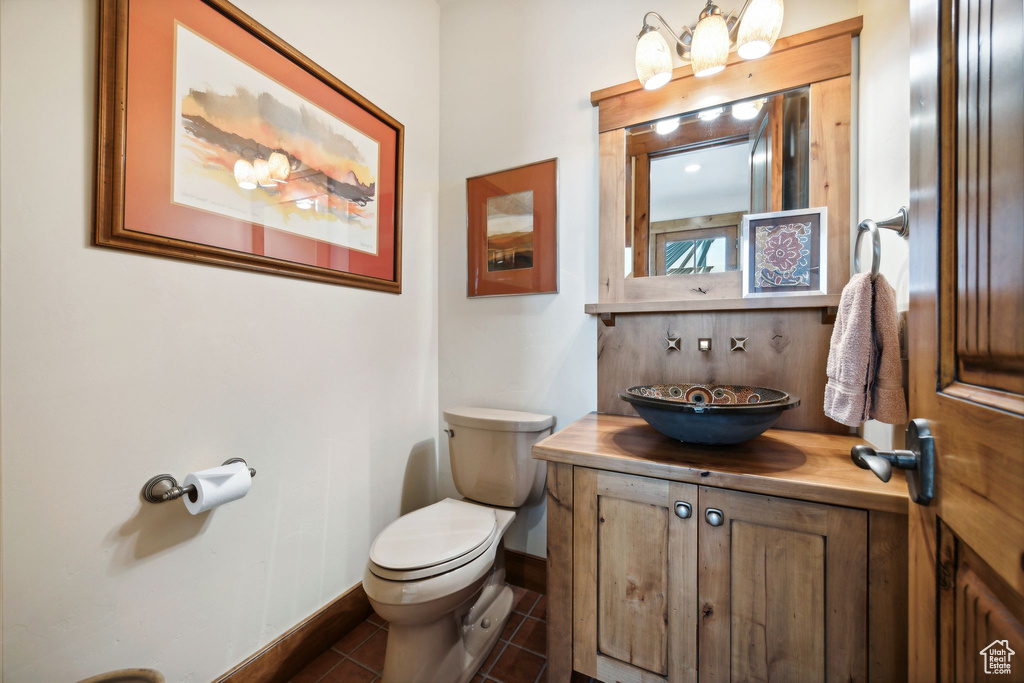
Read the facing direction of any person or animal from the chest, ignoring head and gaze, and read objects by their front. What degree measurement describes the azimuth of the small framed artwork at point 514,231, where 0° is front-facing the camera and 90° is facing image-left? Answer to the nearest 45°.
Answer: approximately 45°

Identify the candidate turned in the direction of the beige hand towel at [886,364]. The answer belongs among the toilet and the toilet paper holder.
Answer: the toilet paper holder

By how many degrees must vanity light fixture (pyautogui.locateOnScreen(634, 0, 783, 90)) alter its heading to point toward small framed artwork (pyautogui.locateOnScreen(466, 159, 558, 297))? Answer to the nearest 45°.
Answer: approximately 90° to its right

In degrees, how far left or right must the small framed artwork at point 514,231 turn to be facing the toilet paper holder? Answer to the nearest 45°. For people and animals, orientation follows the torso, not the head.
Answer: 0° — it already faces it

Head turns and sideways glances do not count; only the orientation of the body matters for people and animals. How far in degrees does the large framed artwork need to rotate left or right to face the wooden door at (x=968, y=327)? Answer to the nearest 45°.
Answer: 0° — it already faces it

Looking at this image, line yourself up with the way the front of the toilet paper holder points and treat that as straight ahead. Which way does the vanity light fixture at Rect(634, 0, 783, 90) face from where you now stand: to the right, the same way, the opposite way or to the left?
to the right

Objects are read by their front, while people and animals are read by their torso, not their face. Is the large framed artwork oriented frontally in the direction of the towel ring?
yes

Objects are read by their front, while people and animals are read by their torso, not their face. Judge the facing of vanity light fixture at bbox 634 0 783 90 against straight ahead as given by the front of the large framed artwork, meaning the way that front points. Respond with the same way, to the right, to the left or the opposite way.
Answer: to the right

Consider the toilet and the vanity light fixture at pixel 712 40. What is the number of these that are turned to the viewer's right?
0

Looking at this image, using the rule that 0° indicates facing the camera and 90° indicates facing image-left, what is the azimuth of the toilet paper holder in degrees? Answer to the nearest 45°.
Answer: approximately 315°

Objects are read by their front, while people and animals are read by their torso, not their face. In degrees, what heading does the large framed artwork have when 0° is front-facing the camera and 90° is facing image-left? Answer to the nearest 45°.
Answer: approximately 315°

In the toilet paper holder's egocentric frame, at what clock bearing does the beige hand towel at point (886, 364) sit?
The beige hand towel is roughly at 12 o'clock from the toilet paper holder.

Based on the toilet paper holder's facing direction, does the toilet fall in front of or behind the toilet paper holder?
in front
